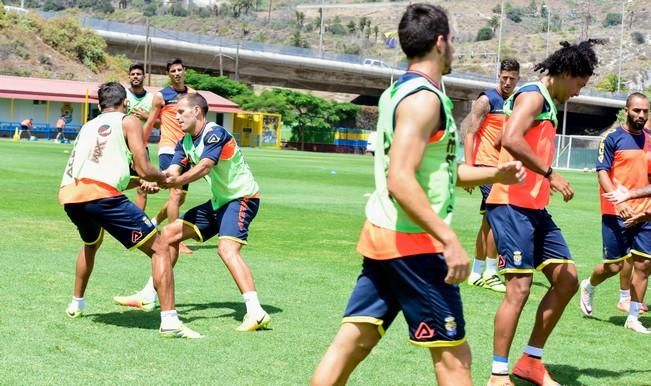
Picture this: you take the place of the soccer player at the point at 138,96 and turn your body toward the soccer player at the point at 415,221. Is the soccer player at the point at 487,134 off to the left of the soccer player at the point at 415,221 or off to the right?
left

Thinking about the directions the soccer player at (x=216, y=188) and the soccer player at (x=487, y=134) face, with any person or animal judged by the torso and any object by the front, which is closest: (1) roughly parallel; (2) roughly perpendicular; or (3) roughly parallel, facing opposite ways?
roughly perpendicular

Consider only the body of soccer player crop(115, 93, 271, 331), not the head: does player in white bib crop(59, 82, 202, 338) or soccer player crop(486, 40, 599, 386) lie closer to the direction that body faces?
the player in white bib

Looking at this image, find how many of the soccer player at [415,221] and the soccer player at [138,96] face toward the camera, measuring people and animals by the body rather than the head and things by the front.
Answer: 1

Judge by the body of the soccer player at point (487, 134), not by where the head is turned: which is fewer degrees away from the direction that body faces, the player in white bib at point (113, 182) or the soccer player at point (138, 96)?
the player in white bib

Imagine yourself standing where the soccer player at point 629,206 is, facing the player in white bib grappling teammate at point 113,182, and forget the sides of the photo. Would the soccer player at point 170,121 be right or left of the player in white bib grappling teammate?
right

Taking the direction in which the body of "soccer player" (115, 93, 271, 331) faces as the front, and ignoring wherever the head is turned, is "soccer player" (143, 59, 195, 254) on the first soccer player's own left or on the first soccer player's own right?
on the first soccer player's own right

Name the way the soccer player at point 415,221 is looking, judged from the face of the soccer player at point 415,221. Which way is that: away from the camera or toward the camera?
away from the camera

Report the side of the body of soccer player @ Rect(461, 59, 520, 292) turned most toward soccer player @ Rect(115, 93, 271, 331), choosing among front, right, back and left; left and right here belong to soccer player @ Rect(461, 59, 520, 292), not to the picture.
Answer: right

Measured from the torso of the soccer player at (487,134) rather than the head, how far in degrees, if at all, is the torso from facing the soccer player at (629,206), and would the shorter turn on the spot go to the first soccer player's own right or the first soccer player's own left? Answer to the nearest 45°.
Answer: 0° — they already face them
